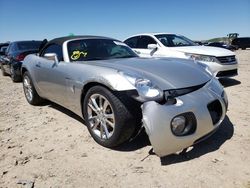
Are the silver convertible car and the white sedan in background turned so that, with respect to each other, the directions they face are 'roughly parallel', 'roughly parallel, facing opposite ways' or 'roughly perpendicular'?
roughly parallel

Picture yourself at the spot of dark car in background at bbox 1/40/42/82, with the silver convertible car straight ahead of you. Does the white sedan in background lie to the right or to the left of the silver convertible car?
left

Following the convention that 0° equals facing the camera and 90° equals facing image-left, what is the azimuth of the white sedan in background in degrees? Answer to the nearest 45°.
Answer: approximately 315°

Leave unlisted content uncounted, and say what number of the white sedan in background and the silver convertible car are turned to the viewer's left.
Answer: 0

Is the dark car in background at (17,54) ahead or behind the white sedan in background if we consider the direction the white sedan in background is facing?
behind

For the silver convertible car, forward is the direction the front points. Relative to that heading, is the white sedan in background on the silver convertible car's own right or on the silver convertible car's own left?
on the silver convertible car's own left

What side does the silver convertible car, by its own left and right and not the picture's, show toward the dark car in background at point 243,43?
left

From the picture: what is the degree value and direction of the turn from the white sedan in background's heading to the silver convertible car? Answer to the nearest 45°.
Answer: approximately 45° to its right

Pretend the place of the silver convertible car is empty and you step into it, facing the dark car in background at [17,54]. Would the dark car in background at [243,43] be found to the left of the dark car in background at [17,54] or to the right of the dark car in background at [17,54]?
right

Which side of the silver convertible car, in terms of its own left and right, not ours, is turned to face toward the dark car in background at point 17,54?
back
